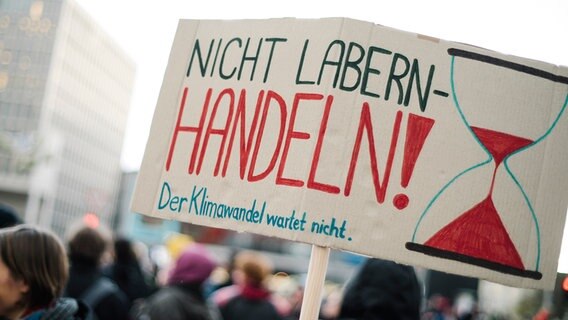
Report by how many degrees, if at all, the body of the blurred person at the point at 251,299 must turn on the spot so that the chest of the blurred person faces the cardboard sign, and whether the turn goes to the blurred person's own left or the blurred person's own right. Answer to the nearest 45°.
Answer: approximately 135° to the blurred person's own left

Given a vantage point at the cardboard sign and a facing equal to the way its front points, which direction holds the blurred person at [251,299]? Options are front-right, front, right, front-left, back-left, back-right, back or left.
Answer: back

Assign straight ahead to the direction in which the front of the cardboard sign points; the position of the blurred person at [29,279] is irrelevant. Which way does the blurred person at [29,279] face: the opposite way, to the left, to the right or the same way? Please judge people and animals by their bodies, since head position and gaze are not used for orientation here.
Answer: to the right

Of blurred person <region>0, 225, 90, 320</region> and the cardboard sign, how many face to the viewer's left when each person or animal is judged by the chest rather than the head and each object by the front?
1

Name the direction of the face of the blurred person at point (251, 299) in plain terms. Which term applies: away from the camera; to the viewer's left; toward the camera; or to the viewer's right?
away from the camera

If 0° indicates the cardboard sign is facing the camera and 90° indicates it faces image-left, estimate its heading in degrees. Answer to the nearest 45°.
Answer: approximately 0°

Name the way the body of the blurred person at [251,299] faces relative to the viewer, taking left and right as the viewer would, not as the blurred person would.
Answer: facing away from the viewer and to the left of the viewer

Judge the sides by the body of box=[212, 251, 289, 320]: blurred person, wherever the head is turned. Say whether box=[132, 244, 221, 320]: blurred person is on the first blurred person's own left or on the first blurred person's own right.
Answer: on the first blurred person's own left

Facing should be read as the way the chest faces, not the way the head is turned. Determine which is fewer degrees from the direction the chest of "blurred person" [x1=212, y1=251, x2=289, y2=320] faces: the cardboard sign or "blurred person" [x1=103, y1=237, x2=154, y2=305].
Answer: the blurred person

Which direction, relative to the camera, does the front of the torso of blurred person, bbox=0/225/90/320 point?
to the viewer's left
